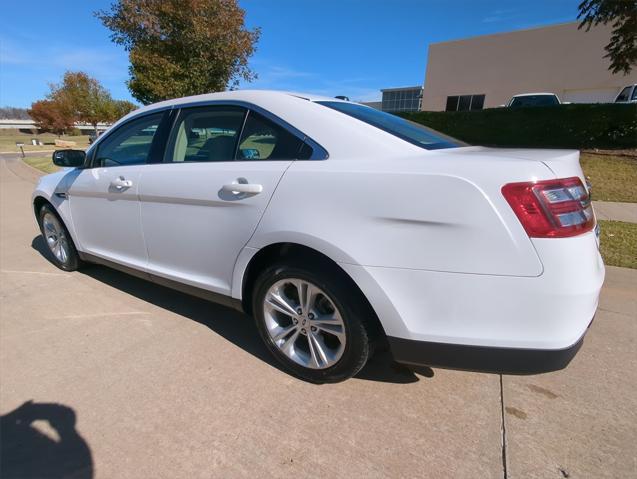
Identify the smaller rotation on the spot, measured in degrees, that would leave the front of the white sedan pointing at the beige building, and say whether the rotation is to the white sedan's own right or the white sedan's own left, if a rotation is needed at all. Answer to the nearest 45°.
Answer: approximately 90° to the white sedan's own right

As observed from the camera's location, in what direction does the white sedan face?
facing away from the viewer and to the left of the viewer

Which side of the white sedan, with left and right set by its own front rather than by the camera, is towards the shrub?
right

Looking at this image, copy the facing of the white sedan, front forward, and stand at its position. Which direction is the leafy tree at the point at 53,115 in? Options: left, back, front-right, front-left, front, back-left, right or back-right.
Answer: front

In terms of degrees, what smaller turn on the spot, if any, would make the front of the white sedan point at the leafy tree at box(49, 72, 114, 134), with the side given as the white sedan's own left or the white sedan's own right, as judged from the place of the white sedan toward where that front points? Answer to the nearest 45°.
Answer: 0° — it already faces it

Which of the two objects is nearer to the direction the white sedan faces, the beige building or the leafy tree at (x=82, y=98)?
the leafy tree
